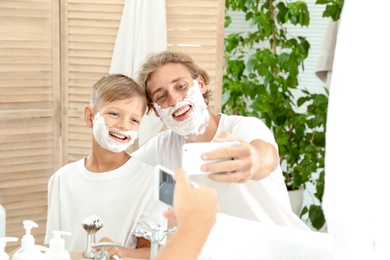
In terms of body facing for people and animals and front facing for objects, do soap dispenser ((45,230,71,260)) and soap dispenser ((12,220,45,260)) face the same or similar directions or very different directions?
same or similar directions

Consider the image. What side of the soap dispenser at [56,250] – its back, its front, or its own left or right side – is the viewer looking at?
right
